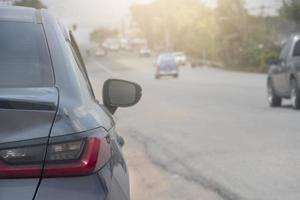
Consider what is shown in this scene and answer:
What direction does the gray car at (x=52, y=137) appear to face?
away from the camera
